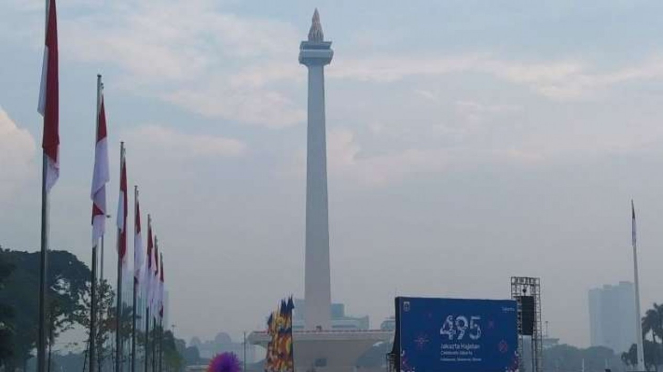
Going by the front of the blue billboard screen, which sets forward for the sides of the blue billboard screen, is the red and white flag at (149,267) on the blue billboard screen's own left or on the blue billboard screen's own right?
on the blue billboard screen's own right

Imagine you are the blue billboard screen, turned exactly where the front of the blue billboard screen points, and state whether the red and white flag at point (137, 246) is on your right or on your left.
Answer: on your right

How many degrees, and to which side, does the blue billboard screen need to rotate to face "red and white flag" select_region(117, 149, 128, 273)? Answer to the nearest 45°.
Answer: approximately 45° to its right

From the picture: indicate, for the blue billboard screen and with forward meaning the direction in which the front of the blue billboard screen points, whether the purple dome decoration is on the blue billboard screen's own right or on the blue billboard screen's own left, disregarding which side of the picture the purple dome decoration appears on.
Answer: on the blue billboard screen's own right

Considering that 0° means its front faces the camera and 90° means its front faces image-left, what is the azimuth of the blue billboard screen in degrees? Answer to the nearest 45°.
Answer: approximately 0°

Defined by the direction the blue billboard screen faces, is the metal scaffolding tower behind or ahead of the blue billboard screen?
behind

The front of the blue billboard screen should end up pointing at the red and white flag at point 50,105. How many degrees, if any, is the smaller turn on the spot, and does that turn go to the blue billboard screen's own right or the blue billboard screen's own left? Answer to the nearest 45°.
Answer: approximately 45° to the blue billboard screen's own right

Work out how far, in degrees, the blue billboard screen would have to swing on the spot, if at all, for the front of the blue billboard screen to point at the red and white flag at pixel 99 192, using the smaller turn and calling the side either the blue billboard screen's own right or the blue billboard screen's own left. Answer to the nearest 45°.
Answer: approximately 45° to the blue billboard screen's own right
